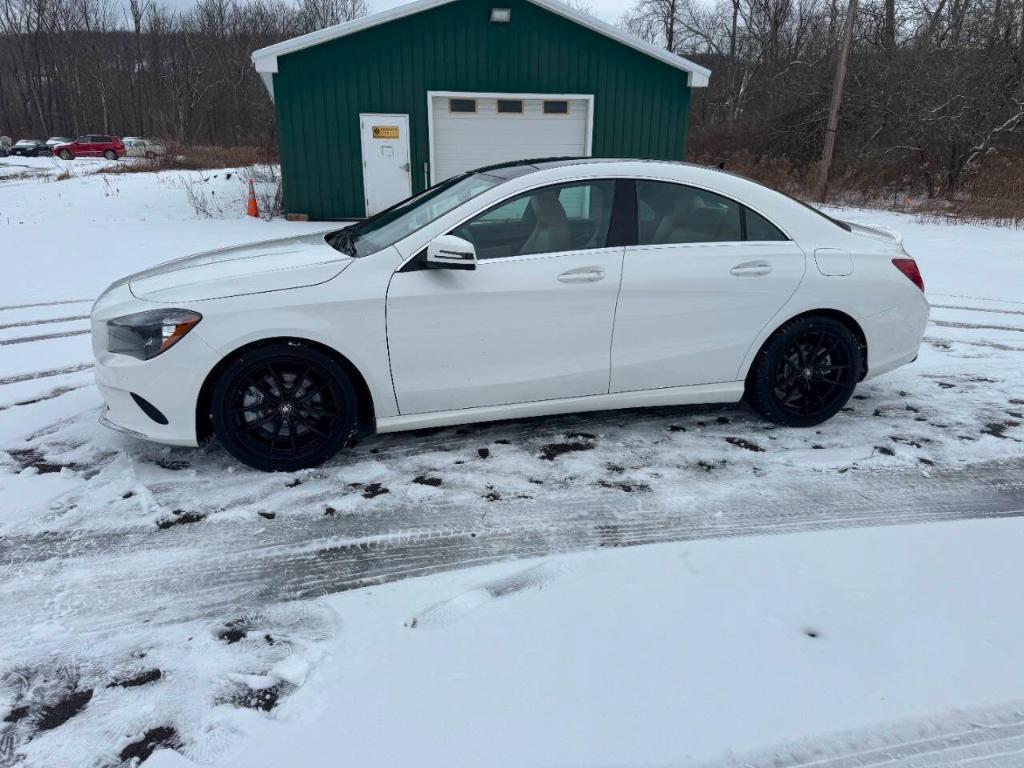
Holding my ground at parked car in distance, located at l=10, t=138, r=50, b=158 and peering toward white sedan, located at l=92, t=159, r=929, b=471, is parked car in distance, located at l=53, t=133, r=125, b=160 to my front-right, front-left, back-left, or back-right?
front-left

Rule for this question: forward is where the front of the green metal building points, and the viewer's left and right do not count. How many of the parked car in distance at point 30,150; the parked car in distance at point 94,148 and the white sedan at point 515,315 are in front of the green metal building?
1

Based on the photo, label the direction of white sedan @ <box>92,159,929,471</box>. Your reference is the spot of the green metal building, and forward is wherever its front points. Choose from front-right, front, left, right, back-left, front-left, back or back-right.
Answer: front

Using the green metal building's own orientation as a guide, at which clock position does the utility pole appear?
The utility pole is roughly at 8 o'clock from the green metal building.

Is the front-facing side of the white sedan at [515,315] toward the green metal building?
no

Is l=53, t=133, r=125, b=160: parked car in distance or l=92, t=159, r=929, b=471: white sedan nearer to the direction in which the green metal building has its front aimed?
the white sedan

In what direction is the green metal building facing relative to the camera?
toward the camera

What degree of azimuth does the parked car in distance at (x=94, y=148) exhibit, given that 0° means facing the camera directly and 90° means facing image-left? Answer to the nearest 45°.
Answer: approximately 90°

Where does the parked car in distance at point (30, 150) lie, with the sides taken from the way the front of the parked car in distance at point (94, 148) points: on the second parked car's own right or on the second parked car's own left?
on the second parked car's own right

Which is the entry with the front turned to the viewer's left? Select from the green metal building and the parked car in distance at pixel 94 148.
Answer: the parked car in distance

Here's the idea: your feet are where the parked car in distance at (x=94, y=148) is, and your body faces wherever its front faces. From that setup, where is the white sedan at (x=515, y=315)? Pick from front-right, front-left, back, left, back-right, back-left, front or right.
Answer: left

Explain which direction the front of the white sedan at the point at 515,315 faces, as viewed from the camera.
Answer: facing to the left of the viewer

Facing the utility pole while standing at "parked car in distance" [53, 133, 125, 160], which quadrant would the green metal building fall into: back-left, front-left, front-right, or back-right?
front-right

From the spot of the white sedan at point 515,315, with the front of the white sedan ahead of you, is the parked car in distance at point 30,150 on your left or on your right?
on your right

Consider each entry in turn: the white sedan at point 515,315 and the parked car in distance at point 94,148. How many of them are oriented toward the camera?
0

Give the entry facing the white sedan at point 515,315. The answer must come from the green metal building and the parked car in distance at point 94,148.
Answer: the green metal building

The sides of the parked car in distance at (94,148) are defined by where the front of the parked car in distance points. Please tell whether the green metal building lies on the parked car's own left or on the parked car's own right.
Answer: on the parked car's own left

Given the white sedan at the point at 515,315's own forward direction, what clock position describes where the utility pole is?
The utility pole is roughly at 4 o'clock from the white sedan.
